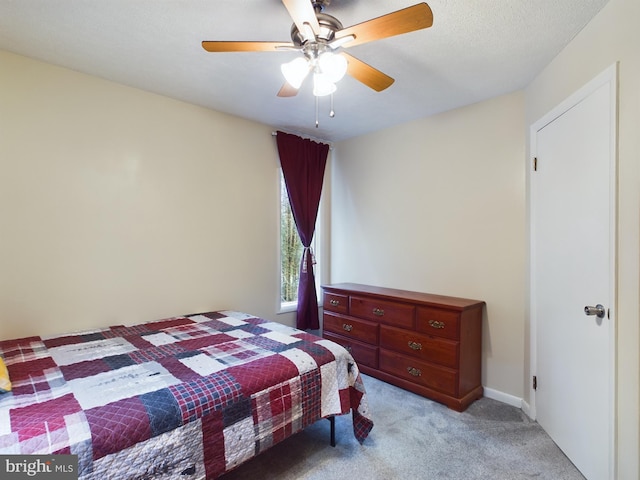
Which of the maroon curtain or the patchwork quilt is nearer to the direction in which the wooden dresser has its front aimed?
the patchwork quilt

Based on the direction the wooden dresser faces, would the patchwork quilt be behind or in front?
in front

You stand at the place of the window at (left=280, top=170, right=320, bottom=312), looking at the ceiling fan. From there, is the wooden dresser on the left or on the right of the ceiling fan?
left

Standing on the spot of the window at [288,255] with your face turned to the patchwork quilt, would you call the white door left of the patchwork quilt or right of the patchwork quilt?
left

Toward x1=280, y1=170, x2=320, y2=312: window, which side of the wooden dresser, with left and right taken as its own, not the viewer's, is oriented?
right

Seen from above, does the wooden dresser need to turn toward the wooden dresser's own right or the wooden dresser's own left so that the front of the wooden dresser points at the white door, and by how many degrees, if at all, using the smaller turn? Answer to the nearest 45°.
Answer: approximately 90° to the wooden dresser's own left

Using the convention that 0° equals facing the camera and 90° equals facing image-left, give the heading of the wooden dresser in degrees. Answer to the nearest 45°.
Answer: approximately 45°

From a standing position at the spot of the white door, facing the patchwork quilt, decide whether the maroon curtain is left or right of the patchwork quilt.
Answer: right

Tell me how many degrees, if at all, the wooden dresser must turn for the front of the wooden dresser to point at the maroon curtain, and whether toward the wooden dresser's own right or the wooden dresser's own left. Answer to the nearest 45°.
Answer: approximately 90° to the wooden dresser's own right
